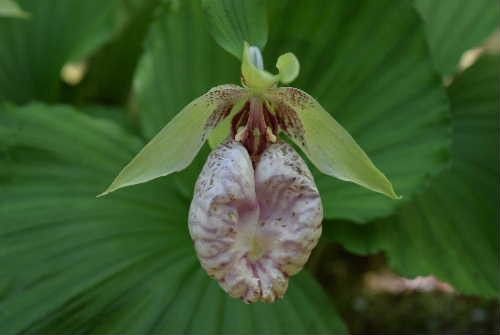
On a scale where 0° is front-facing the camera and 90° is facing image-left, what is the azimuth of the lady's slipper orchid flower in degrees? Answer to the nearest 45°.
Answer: approximately 0°
